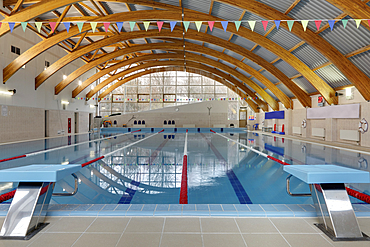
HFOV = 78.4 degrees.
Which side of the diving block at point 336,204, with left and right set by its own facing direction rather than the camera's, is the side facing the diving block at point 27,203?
left

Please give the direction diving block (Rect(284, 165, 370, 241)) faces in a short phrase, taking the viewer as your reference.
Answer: facing away from the viewer and to the left of the viewer

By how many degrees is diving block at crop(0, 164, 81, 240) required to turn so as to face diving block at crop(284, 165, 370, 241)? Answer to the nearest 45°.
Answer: approximately 90° to its right

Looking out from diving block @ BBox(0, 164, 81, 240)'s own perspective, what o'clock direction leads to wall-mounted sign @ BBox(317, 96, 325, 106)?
The wall-mounted sign is roughly at 1 o'clock from the diving block.

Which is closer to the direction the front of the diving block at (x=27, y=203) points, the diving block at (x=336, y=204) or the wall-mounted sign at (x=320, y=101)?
the wall-mounted sign

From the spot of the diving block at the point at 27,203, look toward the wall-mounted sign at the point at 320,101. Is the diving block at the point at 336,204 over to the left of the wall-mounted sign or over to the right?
right

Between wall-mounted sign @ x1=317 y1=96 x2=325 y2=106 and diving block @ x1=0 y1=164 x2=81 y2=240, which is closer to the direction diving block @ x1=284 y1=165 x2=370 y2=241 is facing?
the wall-mounted sign

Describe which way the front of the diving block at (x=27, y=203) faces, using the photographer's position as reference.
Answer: facing away from the viewer and to the right of the viewer

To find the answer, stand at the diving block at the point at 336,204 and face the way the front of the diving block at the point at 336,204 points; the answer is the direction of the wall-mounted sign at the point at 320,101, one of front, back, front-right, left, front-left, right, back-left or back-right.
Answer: front-right

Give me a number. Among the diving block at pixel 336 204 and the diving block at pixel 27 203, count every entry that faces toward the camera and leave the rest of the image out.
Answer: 0
